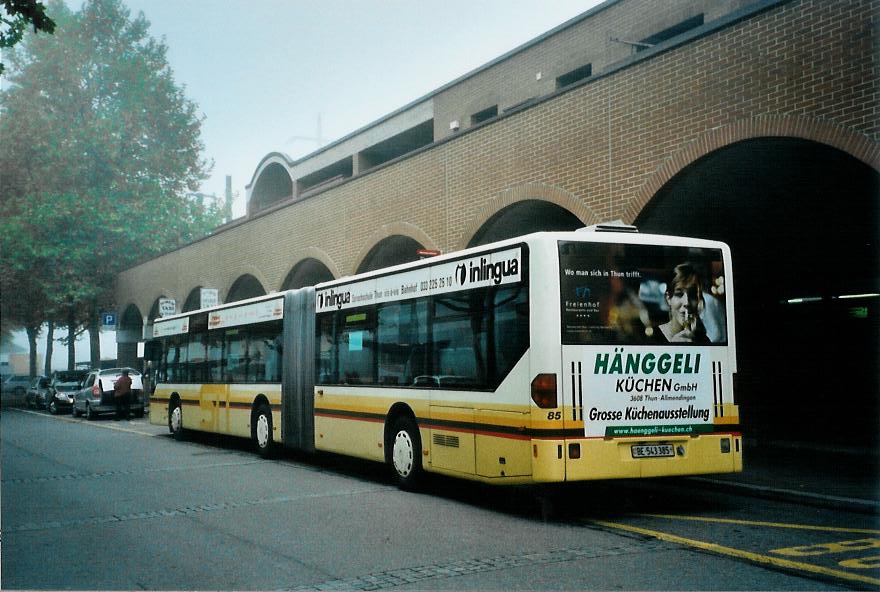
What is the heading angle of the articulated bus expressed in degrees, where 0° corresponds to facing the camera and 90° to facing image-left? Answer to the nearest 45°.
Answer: approximately 135°

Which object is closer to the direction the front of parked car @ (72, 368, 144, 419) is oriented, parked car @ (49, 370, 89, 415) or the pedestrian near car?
the parked car

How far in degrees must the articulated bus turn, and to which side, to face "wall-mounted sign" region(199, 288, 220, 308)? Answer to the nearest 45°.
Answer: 0° — it already faces it

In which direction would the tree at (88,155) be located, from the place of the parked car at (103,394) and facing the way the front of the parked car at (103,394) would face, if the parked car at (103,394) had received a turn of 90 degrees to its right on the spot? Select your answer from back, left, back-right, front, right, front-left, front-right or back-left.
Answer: front-left

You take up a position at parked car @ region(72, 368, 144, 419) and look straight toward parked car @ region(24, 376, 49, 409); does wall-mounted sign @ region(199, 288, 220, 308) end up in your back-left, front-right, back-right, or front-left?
back-right

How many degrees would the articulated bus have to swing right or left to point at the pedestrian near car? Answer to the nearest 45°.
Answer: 0° — it already faces them

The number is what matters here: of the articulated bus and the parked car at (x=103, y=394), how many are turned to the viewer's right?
0

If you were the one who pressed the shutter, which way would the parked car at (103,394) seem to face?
facing away from the viewer and to the left of the viewer
